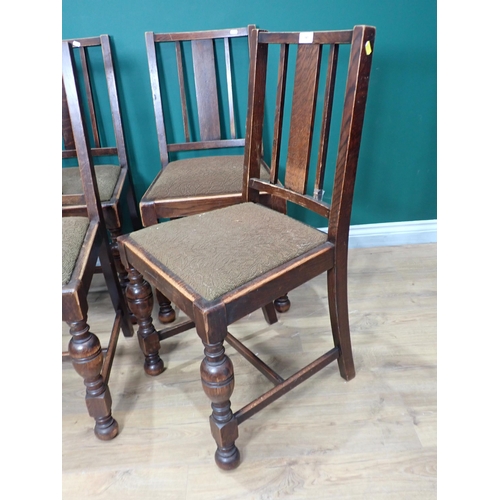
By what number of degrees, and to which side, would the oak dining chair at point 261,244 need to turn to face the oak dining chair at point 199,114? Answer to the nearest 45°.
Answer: approximately 135° to its right

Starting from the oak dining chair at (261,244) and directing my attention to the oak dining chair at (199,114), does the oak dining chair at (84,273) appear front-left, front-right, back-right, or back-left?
front-left

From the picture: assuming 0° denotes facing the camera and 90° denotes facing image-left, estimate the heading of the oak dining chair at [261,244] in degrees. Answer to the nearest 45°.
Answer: approximately 45°

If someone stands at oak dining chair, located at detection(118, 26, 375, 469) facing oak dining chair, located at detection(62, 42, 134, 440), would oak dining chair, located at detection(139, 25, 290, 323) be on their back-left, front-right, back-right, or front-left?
front-right
